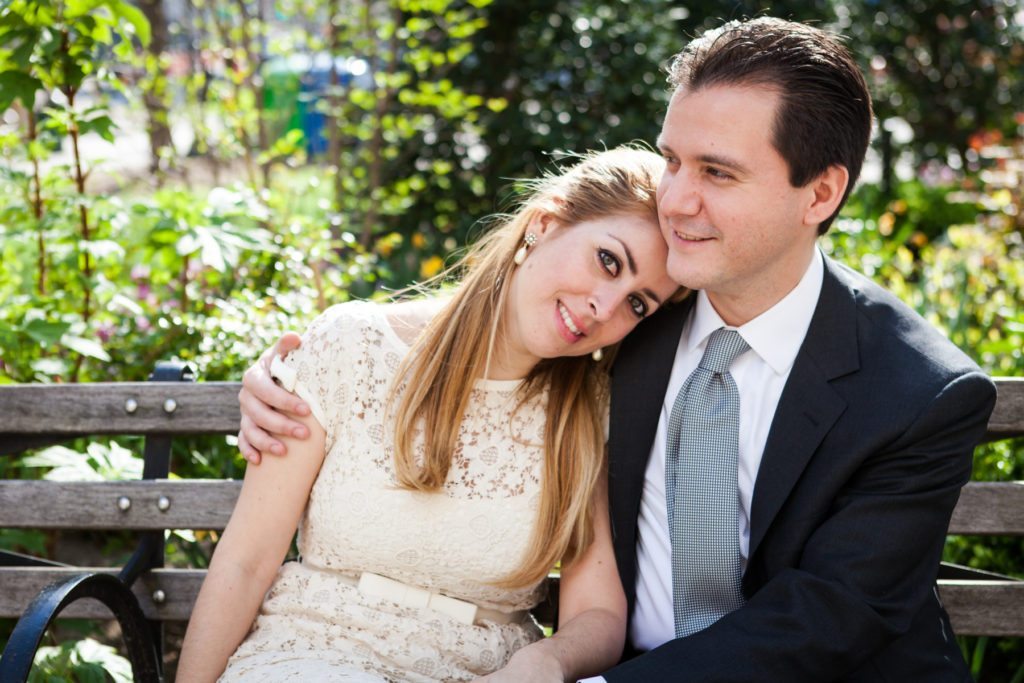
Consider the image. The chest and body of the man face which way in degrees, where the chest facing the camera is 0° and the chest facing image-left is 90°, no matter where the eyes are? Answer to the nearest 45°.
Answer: approximately 45°

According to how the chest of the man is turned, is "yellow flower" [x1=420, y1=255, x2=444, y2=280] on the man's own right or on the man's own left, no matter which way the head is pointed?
on the man's own right

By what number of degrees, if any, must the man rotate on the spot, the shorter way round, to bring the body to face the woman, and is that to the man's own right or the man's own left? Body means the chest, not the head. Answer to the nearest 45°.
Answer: approximately 45° to the man's own right

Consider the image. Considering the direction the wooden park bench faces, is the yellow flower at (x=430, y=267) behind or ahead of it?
behind

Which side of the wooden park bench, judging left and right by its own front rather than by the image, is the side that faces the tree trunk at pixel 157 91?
back

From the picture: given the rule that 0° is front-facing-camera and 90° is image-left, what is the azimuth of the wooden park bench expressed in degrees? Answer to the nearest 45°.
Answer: approximately 0°
